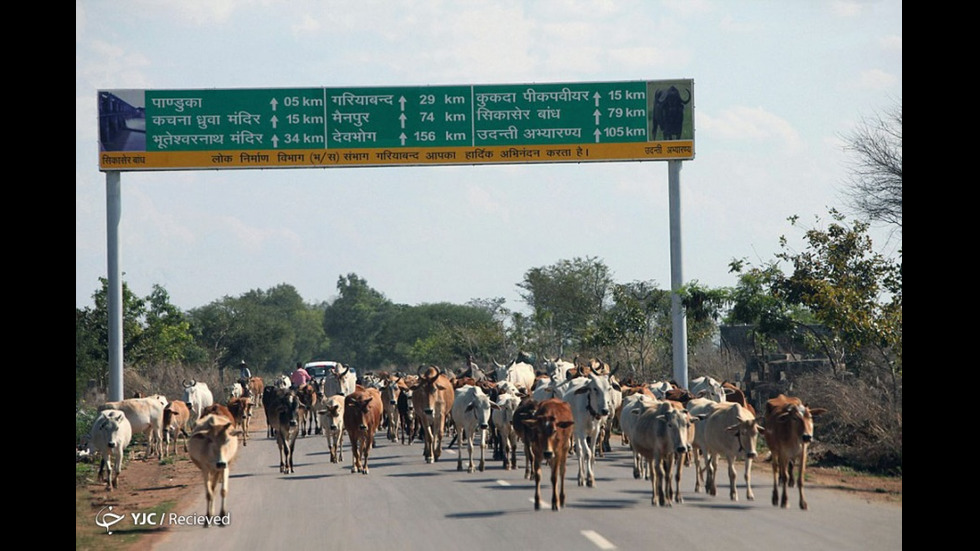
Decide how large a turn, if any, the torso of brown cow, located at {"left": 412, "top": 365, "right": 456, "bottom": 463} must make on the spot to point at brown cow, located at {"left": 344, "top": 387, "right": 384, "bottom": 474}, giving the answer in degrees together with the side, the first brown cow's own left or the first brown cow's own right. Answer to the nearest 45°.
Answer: approximately 45° to the first brown cow's own right

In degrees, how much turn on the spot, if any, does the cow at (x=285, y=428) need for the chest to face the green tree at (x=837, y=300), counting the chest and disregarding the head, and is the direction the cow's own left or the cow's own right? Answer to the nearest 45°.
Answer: approximately 90° to the cow's own left

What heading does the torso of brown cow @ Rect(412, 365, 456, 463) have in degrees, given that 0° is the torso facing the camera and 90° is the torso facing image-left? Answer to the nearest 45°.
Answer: approximately 0°

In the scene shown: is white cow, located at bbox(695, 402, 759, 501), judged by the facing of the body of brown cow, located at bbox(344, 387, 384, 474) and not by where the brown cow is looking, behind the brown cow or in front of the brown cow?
in front

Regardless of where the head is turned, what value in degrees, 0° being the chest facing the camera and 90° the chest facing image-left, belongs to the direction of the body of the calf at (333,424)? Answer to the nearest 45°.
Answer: approximately 0°
